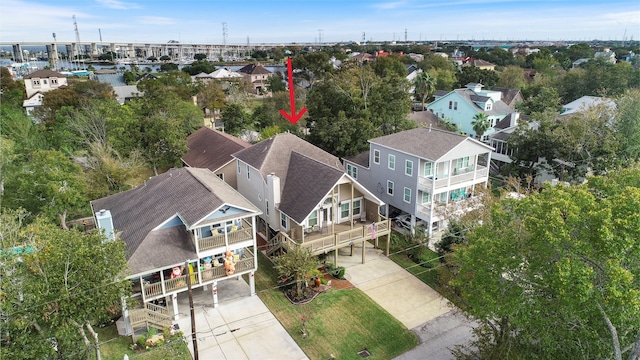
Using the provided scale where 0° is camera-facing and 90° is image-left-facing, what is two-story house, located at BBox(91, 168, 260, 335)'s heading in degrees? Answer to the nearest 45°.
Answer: approximately 315°

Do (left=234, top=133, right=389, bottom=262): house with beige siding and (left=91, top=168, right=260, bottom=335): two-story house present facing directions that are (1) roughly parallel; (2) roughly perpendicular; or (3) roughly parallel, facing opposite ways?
roughly parallel

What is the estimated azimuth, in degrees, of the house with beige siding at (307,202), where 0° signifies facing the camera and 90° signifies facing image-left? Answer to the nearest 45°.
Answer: approximately 315°

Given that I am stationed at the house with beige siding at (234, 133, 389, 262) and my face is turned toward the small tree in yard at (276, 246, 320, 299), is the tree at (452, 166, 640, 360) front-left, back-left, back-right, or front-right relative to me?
front-left

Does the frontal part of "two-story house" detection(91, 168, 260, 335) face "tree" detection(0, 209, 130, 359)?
no

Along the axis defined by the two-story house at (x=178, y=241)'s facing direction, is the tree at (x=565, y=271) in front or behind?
in front

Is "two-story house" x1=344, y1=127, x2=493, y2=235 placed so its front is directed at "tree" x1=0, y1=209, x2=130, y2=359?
no

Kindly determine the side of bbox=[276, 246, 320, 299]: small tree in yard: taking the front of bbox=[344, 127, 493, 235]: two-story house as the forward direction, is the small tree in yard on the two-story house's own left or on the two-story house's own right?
on the two-story house's own right

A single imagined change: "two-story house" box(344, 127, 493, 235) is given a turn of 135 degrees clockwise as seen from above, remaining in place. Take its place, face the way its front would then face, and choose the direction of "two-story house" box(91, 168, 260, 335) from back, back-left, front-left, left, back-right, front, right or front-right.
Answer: front-left

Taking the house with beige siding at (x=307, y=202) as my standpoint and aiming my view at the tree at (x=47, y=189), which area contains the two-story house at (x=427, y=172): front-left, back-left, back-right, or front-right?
back-right

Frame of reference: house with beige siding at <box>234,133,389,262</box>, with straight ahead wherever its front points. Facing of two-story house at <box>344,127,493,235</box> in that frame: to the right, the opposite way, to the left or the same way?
the same way

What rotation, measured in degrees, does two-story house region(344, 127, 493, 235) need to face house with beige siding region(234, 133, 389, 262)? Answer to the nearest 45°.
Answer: approximately 90° to its right

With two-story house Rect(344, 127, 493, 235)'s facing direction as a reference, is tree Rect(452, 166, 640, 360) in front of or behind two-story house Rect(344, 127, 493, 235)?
in front

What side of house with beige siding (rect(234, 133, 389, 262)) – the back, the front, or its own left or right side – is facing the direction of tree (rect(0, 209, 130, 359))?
right

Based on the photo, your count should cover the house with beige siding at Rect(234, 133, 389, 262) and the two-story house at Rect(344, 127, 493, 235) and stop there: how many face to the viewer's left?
0

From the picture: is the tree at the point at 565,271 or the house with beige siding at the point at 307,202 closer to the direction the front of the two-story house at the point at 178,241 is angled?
the tree

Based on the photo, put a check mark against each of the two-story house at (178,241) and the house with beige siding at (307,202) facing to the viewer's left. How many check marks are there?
0

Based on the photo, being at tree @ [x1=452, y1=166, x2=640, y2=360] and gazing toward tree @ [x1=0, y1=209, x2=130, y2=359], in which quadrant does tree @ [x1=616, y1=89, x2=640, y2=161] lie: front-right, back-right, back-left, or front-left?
back-right

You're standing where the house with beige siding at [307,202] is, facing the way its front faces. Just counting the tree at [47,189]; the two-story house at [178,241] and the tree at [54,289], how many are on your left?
0

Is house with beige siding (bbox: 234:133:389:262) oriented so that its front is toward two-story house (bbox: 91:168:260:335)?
no
